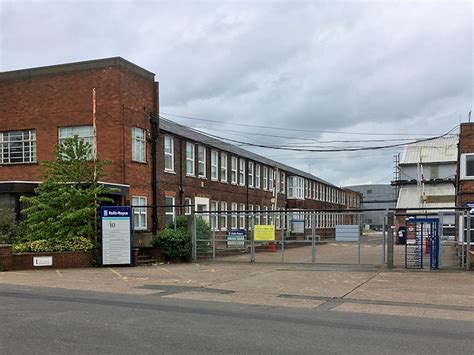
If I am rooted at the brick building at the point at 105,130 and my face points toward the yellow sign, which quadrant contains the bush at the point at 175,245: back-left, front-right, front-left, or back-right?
front-right

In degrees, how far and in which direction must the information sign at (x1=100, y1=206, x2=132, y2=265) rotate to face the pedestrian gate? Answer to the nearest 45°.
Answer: approximately 90° to its left

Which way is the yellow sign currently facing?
toward the camera

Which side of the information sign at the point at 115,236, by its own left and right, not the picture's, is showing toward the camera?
front

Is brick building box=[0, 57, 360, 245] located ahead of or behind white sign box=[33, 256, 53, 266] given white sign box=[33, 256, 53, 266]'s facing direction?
behind

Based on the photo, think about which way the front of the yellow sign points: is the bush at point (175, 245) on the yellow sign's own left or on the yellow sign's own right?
on the yellow sign's own right

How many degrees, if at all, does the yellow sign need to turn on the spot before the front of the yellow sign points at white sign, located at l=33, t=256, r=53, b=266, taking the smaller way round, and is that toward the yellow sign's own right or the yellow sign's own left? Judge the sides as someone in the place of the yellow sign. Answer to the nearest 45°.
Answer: approximately 45° to the yellow sign's own right

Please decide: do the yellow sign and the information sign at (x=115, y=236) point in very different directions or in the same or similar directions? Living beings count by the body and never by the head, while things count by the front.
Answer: same or similar directions

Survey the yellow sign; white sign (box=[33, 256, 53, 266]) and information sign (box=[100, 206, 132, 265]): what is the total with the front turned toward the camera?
3

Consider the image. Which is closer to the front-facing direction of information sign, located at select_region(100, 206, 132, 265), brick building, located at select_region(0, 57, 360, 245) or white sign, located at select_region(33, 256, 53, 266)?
the white sign
